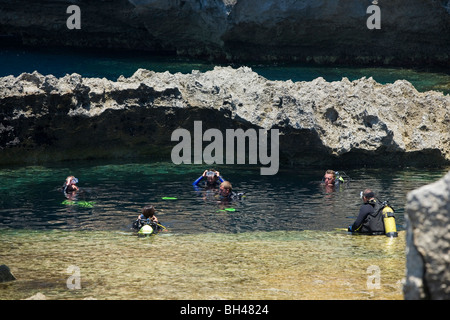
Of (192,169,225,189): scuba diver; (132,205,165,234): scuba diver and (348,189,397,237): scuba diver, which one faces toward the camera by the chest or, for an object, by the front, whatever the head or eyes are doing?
(192,169,225,189): scuba diver

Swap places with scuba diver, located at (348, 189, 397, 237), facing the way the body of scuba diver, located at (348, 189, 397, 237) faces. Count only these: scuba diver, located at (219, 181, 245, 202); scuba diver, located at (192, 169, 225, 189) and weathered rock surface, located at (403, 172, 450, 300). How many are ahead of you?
2

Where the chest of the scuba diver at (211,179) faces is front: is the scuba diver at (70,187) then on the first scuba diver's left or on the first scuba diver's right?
on the first scuba diver's right

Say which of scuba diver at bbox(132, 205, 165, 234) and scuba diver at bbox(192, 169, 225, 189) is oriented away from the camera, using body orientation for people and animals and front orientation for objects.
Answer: scuba diver at bbox(132, 205, 165, 234)

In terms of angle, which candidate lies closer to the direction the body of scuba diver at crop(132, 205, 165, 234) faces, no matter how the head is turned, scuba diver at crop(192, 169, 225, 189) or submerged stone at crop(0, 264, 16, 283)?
the scuba diver

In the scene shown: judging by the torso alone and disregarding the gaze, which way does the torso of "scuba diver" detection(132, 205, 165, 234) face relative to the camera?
away from the camera

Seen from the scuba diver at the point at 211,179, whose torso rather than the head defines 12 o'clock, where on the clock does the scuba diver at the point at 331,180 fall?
the scuba diver at the point at 331,180 is roughly at 9 o'clock from the scuba diver at the point at 211,179.

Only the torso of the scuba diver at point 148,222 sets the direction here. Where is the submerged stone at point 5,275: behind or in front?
behind

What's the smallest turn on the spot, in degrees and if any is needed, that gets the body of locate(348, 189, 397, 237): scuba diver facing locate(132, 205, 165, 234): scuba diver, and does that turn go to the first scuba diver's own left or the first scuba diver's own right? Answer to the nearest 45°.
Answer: approximately 45° to the first scuba diver's own left

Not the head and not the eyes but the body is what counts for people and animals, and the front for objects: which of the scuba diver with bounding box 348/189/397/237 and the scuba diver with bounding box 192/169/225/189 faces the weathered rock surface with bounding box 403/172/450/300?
the scuba diver with bounding box 192/169/225/189

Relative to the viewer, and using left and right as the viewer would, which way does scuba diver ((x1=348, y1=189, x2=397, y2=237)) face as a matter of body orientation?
facing away from the viewer and to the left of the viewer
